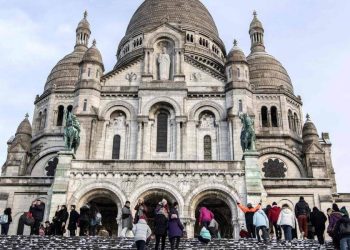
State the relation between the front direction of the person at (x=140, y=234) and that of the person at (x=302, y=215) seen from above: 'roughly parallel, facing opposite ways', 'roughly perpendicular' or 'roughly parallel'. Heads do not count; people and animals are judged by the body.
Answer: roughly parallel

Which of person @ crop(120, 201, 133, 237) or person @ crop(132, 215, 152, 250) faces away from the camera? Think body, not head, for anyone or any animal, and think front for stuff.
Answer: person @ crop(132, 215, 152, 250)

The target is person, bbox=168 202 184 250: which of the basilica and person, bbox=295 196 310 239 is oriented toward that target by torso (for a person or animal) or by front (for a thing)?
the basilica

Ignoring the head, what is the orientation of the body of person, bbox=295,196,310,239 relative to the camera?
away from the camera

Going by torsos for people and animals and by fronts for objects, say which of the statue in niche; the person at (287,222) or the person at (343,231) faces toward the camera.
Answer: the statue in niche

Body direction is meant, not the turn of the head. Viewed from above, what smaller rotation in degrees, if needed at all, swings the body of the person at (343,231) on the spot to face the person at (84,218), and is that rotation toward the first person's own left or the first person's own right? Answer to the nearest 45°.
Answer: approximately 90° to the first person's own left

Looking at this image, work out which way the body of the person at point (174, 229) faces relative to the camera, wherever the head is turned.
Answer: away from the camera

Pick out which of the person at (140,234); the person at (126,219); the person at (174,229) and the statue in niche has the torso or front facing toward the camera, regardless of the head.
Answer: the statue in niche

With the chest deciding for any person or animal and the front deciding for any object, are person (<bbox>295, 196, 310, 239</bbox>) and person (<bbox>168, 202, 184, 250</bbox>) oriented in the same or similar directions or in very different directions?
same or similar directions

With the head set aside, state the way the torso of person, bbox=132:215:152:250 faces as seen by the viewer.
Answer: away from the camera

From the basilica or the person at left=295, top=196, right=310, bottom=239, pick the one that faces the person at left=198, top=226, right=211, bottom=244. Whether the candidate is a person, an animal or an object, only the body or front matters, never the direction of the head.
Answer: the basilica

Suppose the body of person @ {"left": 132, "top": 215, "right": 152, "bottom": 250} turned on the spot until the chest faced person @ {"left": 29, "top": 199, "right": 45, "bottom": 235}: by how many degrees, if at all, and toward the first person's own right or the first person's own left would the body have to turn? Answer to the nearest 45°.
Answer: approximately 45° to the first person's own left

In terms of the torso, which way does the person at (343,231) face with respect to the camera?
away from the camera

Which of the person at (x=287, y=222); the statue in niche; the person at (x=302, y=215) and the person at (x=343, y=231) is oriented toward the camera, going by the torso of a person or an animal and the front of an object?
the statue in niche

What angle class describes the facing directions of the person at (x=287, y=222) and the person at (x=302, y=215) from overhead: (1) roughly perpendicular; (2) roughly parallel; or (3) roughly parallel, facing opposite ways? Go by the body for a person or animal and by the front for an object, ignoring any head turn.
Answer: roughly parallel
